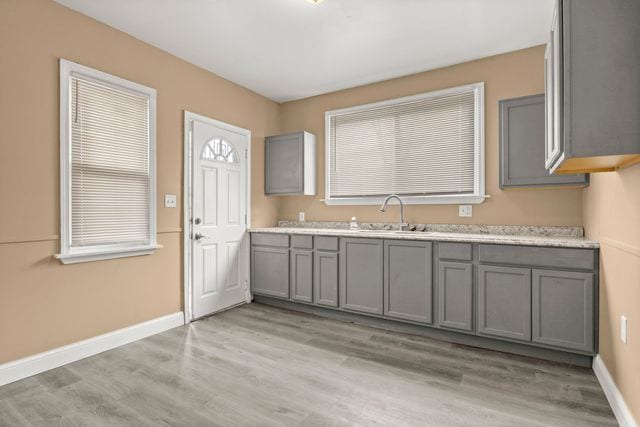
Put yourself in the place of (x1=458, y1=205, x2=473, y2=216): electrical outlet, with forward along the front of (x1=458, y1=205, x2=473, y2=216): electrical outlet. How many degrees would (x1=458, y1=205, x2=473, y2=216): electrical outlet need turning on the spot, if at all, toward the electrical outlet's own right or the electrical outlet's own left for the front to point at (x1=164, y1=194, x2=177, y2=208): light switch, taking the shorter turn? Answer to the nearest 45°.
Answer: approximately 45° to the electrical outlet's own right

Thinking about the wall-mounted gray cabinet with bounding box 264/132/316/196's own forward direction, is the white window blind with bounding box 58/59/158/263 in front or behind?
in front

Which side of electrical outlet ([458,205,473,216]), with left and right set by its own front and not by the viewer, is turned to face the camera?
front

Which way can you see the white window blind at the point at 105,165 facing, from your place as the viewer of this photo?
facing the viewer and to the right of the viewer

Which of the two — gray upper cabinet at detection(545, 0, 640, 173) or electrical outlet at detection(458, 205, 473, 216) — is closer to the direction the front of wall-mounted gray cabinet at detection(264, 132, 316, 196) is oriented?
the gray upper cabinet

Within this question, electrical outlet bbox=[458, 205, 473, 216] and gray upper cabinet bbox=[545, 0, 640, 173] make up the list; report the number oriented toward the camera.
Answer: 1

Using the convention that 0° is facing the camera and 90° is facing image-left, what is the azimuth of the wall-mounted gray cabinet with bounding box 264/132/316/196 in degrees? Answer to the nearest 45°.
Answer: approximately 45°

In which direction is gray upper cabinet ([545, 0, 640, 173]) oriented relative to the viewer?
to the viewer's left

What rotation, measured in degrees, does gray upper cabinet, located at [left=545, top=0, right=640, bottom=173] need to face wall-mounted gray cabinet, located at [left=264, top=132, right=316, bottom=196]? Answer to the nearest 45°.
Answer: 0° — it already faces it

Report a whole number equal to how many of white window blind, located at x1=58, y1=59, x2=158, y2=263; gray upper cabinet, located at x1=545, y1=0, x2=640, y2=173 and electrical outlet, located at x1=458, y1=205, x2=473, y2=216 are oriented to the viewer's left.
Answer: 1

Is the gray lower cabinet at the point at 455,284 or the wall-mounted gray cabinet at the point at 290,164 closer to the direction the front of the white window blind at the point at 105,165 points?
the gray lower cabinet

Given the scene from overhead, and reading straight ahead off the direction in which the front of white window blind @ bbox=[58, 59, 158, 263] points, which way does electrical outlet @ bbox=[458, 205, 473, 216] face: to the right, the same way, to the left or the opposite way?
to the right

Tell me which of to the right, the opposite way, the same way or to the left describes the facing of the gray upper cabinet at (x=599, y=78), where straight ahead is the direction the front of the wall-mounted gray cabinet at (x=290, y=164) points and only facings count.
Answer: to the right
